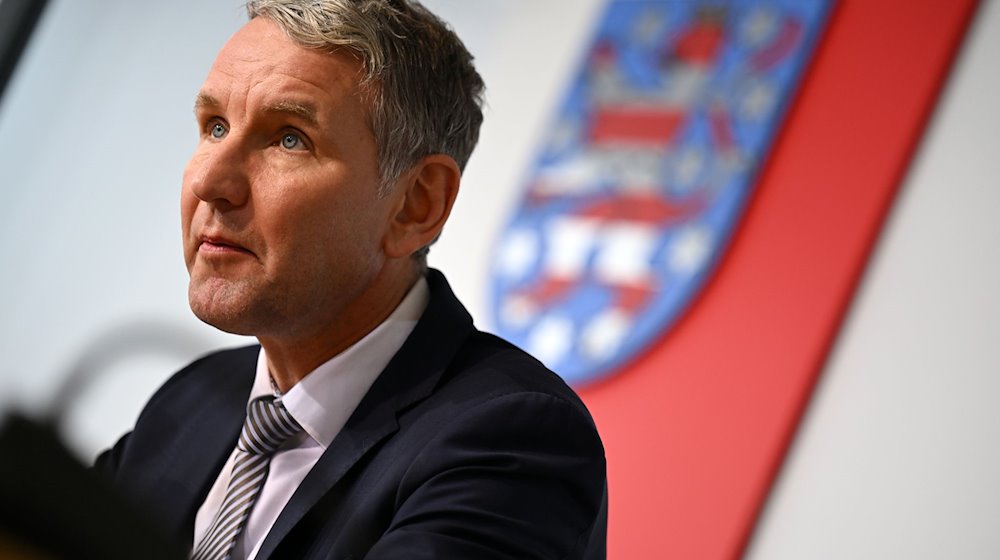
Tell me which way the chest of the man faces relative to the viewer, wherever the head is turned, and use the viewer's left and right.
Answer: facing the viewer and to the left of the viewer

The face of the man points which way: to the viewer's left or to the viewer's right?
to the viewer's left
